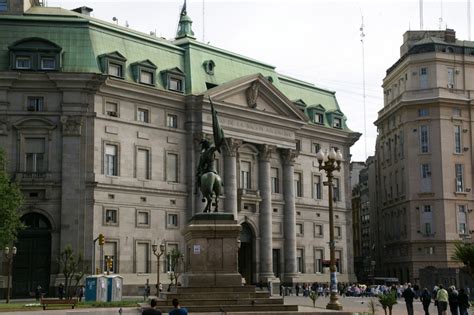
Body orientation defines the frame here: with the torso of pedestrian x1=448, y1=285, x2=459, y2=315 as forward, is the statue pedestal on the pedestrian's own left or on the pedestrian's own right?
on the pedestrian's own left

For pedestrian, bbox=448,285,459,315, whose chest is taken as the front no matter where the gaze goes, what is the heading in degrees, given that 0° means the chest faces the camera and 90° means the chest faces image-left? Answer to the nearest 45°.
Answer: approximately 180°

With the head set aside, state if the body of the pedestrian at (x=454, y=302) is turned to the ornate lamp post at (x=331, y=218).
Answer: no

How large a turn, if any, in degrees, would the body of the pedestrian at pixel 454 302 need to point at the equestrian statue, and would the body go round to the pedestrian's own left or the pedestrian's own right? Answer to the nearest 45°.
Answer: approximately 90° to the pedestrian's own left

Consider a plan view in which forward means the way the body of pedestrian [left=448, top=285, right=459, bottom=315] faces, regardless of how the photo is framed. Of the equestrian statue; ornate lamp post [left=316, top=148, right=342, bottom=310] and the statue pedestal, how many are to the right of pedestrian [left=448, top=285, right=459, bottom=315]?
0
